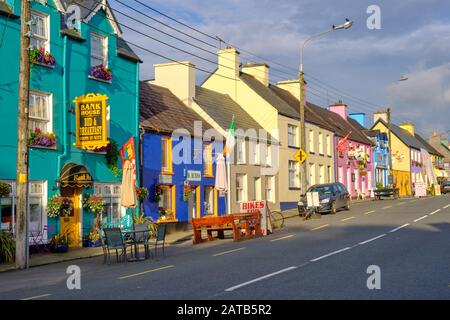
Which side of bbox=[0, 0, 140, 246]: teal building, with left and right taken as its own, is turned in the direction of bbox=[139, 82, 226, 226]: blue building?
left

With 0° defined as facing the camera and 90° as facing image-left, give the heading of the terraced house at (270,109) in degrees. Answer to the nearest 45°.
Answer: approximately 315°

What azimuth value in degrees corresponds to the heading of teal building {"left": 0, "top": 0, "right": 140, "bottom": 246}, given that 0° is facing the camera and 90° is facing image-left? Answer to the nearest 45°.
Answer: approximately 315°

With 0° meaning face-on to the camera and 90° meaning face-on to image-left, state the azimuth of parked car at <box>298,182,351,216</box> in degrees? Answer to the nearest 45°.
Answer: approximately 45°

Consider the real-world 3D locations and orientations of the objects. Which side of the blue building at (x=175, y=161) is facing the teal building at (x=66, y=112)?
right

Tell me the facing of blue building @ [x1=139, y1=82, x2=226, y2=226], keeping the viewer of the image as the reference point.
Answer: facing the viewer and to the right of the viewer

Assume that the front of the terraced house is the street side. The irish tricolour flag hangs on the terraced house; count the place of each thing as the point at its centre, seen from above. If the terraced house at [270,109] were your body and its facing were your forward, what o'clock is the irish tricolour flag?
The irish tricolour flag is roughly at 2 o'clock from the terraced house.

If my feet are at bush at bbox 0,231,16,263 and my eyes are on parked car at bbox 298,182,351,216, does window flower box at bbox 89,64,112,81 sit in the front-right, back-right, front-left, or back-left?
front-left

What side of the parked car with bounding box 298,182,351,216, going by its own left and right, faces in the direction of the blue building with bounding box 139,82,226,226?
front

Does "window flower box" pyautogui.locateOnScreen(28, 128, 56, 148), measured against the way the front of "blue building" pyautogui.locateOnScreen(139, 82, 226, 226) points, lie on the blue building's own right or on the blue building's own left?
on the blue building's own right
